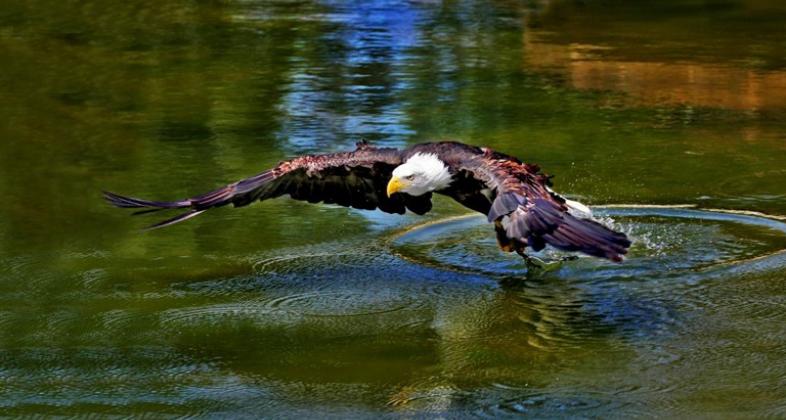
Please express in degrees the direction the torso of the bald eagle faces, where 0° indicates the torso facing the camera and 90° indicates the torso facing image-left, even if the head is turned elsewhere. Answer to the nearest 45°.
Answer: approximately 45°
